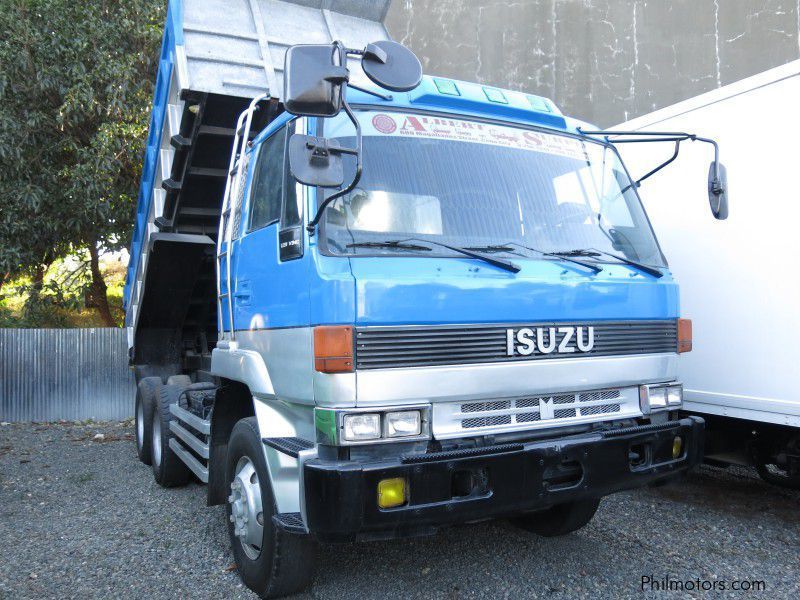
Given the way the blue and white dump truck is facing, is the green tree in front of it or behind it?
behind

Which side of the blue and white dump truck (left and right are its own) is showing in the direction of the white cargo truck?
left

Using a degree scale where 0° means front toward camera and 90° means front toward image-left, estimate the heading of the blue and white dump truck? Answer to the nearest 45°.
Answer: approximately 315°

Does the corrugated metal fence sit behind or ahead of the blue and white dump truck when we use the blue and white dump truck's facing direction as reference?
behind

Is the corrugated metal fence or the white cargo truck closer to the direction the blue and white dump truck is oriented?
the white cargo truck

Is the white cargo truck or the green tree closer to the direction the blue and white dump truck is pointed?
the white cargo truck
